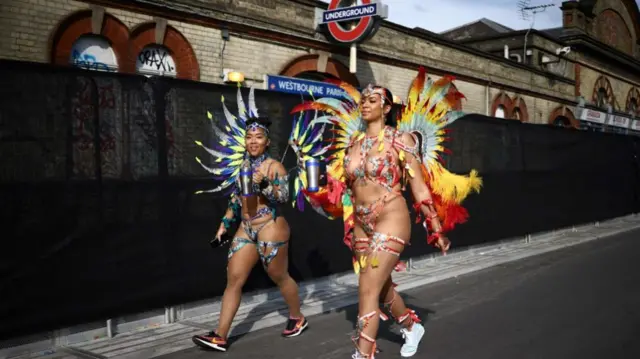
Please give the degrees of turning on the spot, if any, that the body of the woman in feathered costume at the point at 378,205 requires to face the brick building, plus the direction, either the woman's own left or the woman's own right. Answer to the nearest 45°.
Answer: approximately 135° to the woman's own right

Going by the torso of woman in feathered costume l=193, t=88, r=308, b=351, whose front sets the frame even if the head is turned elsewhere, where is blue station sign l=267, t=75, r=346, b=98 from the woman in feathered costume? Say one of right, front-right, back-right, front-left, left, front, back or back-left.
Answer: back-right

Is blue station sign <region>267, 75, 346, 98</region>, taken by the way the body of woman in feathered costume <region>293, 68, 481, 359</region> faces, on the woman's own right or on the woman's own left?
on the woman's own right

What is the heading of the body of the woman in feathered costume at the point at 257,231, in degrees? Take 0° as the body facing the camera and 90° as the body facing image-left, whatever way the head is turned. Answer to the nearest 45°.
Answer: approximately 45°

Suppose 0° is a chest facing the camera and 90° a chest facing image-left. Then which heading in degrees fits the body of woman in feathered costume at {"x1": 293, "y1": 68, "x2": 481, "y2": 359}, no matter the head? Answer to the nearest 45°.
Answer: approximately 45°

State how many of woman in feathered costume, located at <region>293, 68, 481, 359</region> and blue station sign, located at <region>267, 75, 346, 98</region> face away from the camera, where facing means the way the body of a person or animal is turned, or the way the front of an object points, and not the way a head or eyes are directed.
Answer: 0

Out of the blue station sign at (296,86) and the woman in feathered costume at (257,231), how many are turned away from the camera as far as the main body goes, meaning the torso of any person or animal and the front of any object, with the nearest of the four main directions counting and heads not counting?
0

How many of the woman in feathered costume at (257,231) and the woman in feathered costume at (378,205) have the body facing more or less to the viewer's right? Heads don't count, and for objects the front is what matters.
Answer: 0
